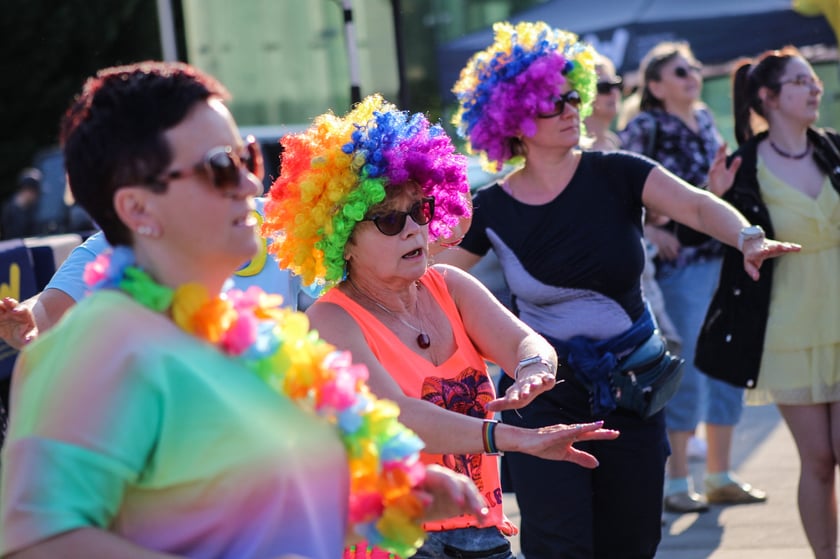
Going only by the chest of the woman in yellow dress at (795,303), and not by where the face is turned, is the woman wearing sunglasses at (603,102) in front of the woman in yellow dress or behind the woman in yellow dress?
behind

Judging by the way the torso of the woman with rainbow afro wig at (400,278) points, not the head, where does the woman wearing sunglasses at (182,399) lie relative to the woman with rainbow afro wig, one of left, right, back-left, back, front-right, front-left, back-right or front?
front-right

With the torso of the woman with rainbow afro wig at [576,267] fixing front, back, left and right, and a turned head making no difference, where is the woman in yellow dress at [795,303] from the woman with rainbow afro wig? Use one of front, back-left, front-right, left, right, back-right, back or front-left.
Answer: left

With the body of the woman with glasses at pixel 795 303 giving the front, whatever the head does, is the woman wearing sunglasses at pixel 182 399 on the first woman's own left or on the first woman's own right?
on the first woman's own right

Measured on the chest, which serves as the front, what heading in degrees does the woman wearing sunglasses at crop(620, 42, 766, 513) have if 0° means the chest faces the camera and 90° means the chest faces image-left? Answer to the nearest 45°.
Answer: approximately 315°

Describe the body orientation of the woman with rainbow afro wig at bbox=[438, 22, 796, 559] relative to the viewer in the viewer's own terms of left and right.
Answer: facing the viewer and to the right of the viewer

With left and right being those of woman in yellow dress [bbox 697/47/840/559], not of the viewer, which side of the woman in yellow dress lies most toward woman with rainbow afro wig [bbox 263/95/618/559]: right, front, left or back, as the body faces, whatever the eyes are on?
right

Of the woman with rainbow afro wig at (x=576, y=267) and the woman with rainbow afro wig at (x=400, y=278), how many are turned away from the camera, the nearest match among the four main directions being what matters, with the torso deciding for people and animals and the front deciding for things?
0

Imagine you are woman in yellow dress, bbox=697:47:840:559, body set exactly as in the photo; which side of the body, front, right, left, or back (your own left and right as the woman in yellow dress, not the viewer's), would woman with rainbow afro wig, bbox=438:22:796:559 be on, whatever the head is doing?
right

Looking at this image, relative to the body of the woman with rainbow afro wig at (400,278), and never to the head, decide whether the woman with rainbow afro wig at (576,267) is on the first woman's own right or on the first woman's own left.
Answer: on the first woman's own left
